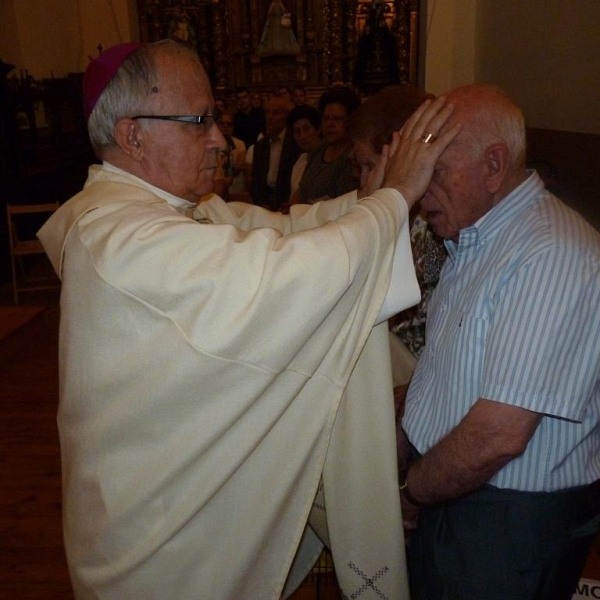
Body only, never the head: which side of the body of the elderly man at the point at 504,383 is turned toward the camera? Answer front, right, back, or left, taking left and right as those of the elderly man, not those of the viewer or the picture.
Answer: left

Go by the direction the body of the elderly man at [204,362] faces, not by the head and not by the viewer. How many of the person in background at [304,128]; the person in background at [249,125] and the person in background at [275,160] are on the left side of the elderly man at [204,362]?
3

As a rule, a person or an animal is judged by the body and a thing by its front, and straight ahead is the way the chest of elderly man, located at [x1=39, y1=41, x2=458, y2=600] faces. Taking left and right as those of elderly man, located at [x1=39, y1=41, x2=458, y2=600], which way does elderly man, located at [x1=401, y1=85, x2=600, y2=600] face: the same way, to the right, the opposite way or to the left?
the opposite way

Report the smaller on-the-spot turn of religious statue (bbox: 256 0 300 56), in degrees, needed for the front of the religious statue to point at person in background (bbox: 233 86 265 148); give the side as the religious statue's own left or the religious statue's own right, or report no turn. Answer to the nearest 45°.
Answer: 0° — it already faces them

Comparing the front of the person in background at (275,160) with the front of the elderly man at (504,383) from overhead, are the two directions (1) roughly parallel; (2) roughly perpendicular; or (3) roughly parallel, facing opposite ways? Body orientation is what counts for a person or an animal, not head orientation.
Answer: roughly perpendicular

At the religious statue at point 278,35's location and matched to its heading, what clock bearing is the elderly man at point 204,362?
The elderly man is roughly at 12 o'clock from the religious statue.

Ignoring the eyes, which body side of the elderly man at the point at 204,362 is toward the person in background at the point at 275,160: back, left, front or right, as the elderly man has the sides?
left

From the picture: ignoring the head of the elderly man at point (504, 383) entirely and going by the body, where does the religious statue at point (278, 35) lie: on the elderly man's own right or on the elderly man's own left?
on the elderly man's own right

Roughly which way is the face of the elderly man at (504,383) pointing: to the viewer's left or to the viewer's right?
to the viewer's left

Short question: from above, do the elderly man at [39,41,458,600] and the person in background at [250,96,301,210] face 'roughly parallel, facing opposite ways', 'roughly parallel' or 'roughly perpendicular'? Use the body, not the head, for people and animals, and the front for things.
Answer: roughly perpendicular
